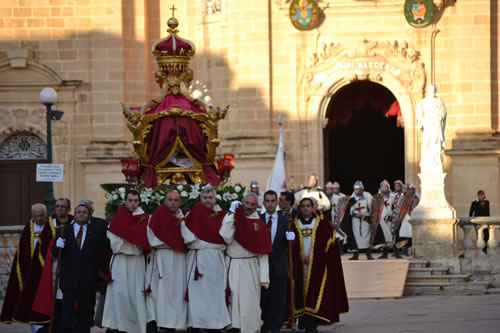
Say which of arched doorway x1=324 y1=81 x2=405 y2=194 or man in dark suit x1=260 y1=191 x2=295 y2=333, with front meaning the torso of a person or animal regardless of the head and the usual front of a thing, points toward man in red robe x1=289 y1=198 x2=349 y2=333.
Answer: the arched doorway

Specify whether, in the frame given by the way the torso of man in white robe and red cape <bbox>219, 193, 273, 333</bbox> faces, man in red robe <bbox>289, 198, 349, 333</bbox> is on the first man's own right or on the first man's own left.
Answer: on the first man's own left

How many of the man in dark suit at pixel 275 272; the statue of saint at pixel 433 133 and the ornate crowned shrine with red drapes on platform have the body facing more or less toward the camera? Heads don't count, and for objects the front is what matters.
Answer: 3

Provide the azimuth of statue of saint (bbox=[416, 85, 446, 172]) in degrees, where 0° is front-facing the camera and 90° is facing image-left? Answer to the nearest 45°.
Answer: approximately 0°

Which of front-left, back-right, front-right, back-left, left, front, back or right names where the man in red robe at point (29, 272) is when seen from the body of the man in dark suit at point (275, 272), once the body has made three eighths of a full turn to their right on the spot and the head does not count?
front-left

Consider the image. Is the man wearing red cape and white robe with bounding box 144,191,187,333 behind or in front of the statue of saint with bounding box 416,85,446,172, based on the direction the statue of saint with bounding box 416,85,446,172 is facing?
in front
